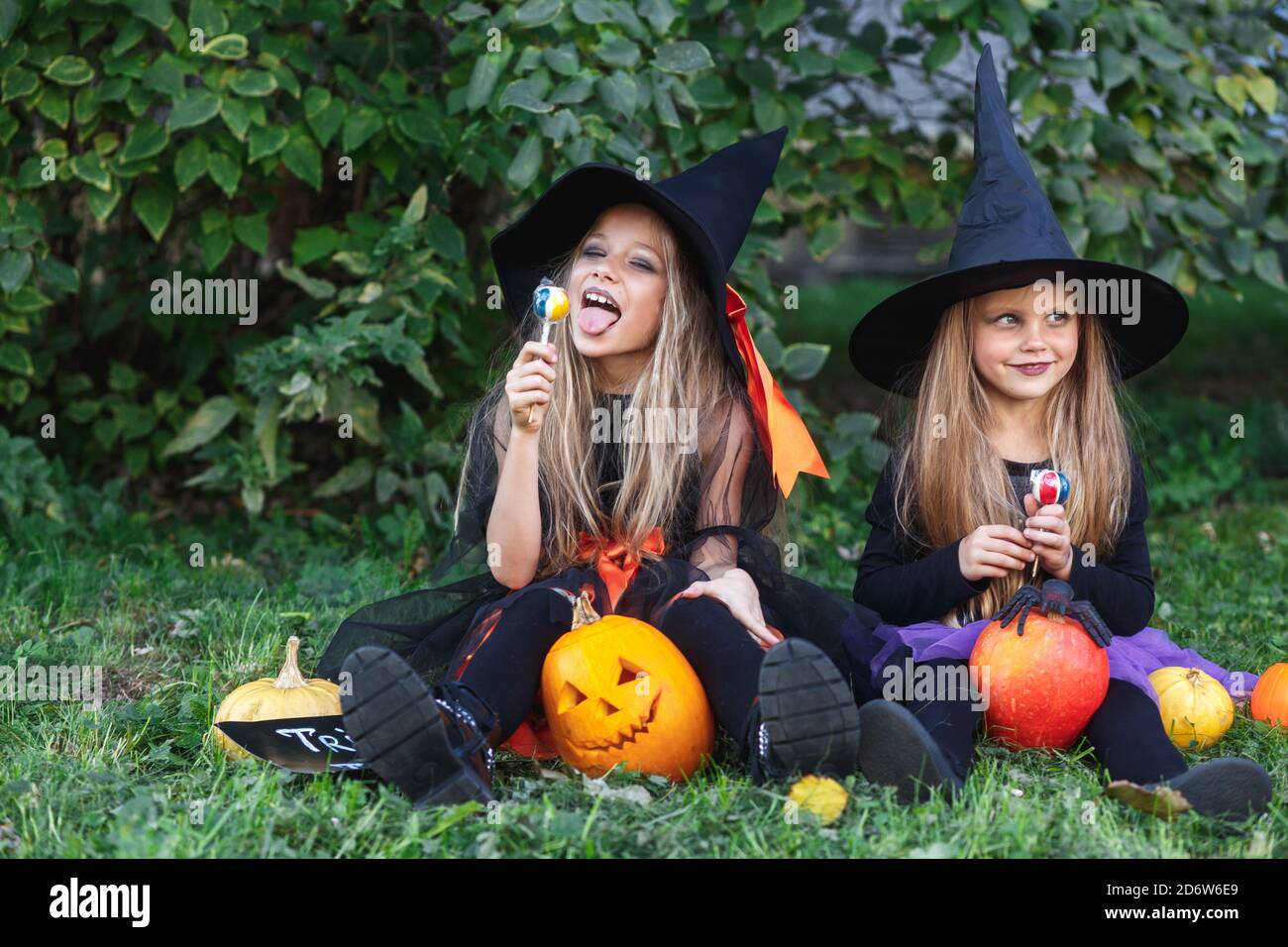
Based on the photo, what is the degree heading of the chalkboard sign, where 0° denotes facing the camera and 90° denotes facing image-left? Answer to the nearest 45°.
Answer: approximately 0°

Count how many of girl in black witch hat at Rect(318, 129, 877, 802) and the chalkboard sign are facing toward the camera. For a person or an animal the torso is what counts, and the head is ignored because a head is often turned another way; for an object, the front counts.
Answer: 2

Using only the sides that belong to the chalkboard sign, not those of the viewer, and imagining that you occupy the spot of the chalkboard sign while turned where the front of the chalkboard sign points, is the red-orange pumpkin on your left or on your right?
on your left

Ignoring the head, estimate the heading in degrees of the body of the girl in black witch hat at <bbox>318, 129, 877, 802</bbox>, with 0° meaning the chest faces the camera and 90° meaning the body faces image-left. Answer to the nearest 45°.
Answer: approximately 0°

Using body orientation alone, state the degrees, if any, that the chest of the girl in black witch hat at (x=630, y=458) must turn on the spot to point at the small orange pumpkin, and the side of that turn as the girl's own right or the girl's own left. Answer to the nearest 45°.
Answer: approximately 90° to the girl's own left

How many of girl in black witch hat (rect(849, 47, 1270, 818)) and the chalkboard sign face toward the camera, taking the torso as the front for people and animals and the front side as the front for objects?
2

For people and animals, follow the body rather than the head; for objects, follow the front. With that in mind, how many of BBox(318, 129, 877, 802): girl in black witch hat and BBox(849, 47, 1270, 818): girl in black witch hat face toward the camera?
2

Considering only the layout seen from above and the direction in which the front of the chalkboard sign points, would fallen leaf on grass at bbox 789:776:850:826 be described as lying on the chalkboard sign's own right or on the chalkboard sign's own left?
on the chalkboard sign's own left

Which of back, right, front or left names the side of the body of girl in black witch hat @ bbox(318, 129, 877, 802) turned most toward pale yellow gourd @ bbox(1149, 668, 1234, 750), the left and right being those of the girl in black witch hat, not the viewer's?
left
